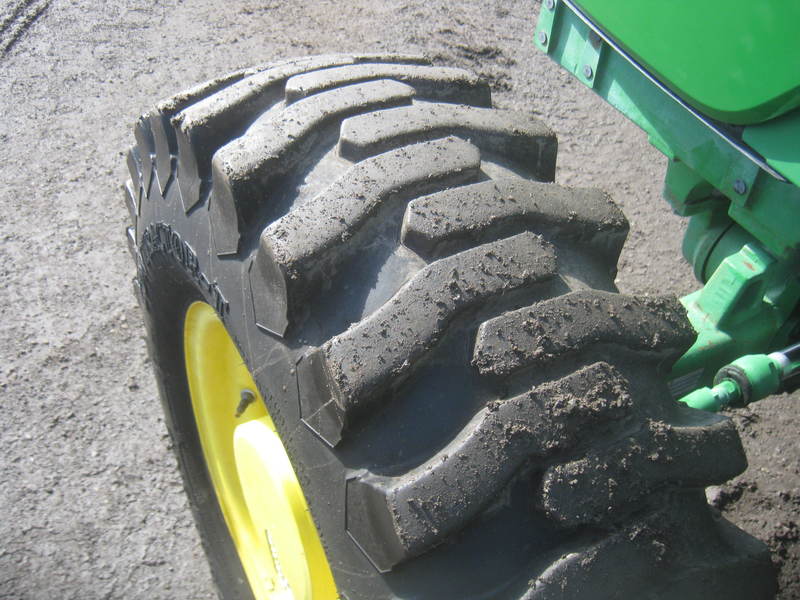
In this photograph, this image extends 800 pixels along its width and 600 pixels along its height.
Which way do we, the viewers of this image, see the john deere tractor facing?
facing away from the viewer and to the left of the viewer
